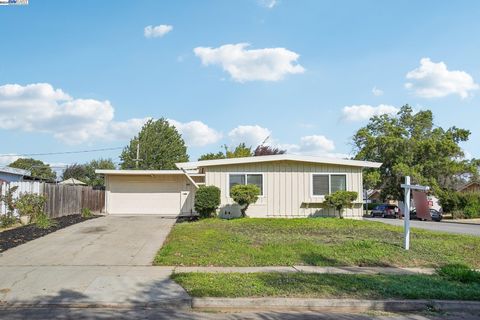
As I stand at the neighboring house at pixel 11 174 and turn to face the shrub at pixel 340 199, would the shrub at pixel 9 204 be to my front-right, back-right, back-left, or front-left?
front-right

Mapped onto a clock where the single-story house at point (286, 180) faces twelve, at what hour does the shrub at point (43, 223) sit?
The shrub is roughly at 2 o'clock from the single-story house.

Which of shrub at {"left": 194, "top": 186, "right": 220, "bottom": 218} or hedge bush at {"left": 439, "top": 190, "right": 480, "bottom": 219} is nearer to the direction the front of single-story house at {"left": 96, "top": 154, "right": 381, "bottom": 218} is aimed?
the shrub

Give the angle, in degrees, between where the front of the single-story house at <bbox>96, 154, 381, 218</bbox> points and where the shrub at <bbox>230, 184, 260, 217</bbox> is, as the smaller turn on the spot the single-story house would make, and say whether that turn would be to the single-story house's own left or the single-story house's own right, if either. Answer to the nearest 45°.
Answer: approximately 45° to the single-story house's own right

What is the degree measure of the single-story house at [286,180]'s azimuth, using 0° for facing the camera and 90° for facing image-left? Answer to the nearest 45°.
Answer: approximately 0°

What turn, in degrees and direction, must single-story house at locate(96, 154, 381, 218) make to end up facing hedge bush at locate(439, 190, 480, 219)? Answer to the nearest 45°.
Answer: approximately 135° to its left

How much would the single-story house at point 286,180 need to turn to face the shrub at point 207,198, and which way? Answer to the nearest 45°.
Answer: approximately 45° to its right

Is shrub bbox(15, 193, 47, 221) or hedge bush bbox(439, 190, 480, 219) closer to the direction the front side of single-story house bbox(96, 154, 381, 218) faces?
the shrub

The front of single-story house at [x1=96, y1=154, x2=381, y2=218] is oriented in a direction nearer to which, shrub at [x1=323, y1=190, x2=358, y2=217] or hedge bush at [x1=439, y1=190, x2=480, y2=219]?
the shrub

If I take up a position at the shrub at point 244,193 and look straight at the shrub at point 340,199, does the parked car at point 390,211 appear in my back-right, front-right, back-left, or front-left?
front-left

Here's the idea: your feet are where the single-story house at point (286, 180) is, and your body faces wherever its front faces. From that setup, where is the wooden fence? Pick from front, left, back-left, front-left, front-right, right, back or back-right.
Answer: right
